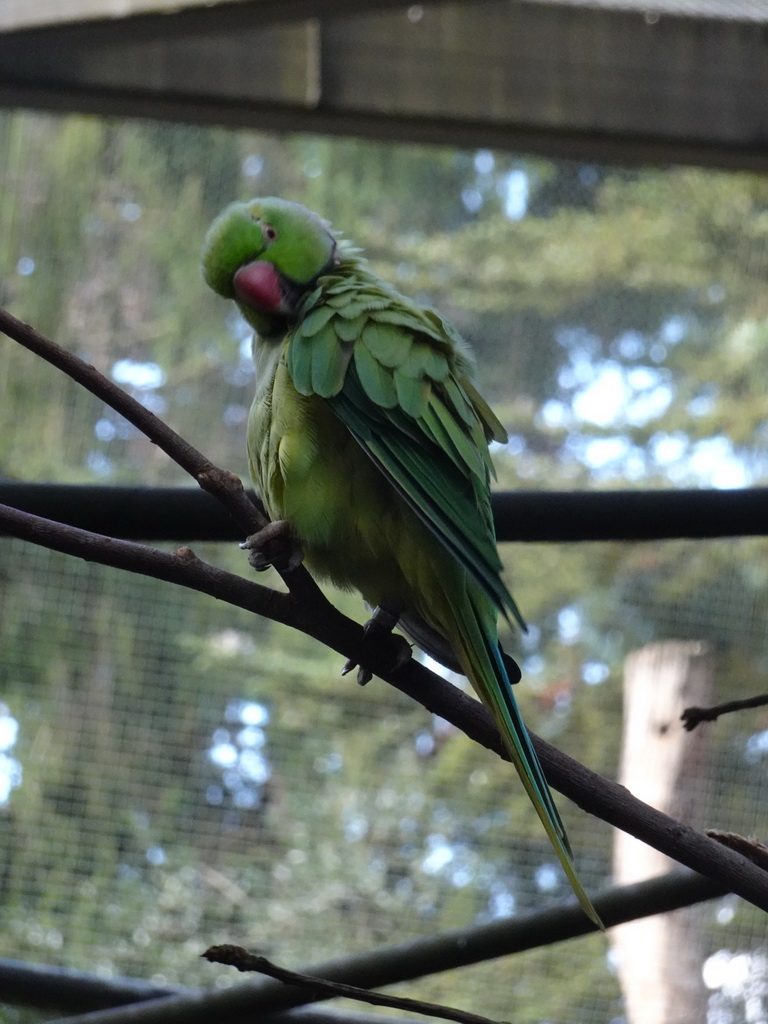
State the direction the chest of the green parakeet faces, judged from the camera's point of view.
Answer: to the viewer's left

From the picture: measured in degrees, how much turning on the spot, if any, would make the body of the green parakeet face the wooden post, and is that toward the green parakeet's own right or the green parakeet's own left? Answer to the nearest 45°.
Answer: approximately 90° to the green parakeet's own right
